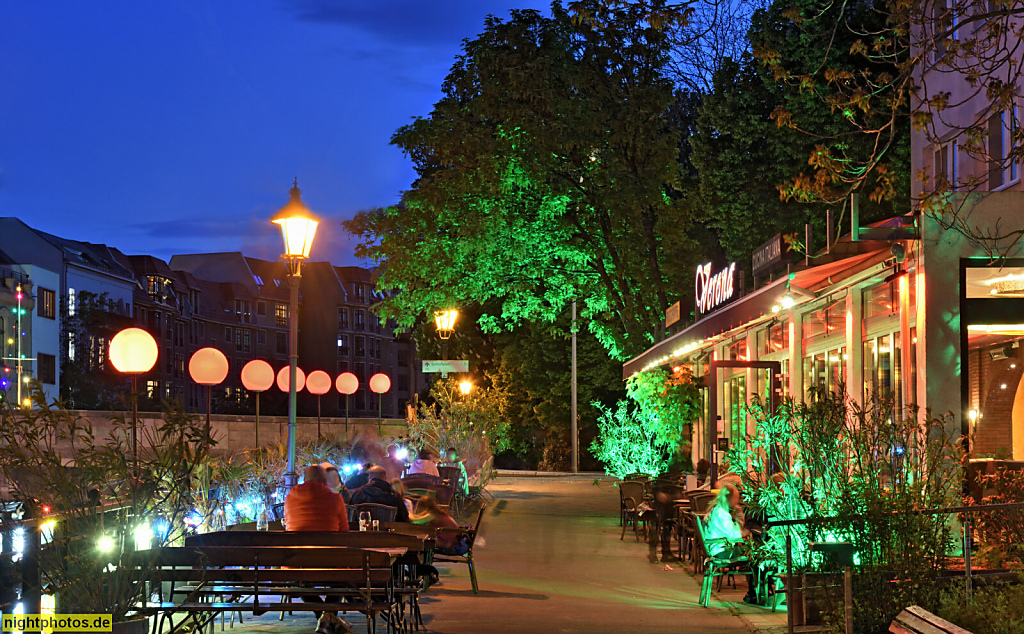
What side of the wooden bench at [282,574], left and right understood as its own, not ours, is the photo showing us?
back

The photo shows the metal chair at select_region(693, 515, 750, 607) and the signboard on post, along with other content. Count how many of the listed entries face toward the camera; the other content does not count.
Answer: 1

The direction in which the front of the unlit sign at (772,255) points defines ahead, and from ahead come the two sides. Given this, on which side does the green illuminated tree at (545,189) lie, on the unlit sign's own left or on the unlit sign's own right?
on the unlit sign's own right

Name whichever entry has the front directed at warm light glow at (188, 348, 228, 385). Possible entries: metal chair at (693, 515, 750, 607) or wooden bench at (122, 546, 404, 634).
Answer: the wooden bench

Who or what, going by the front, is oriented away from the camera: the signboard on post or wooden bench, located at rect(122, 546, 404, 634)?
the wooden bench

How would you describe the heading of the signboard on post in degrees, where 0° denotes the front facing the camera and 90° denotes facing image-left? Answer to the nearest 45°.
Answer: approximately 0°

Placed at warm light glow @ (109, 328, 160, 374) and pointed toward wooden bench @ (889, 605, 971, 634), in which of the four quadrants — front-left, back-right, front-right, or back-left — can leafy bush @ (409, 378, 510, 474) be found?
back-left

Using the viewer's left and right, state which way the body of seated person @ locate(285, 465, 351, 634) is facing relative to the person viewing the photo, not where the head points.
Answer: facing away from the viewer
